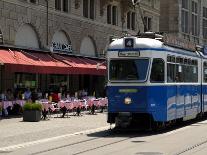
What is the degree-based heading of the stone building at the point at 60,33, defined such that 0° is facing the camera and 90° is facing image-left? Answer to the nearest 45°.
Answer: approximately 315°

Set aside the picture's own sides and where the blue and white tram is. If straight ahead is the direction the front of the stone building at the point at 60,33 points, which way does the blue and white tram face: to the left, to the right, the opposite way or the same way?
to the right

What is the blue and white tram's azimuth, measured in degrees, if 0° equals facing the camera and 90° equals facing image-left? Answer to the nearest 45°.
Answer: approximately 45°

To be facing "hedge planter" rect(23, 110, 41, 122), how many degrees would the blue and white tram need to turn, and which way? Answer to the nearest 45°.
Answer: approximately 90° to its right

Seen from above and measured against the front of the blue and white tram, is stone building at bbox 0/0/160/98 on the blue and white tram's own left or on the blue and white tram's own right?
on the blue and white tram's own right
